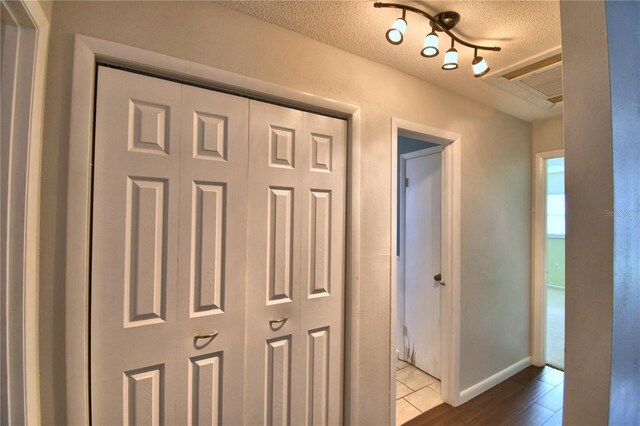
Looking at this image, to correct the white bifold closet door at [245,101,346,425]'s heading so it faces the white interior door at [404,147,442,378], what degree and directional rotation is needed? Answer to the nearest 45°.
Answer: approximately 90° to its left

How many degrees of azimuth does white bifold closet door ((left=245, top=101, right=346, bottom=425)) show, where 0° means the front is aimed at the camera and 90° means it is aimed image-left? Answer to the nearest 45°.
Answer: approximately 315°

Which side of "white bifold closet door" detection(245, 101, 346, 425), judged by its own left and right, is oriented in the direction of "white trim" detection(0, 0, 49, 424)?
right

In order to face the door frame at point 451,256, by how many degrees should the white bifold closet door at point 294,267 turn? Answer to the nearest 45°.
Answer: approximately 90° to its left
